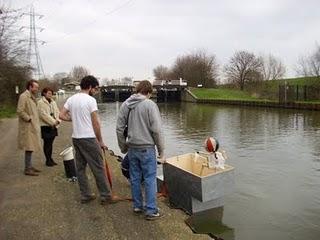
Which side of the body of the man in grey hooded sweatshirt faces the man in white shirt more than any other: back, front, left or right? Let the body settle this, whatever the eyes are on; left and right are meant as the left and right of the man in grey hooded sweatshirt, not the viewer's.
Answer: left

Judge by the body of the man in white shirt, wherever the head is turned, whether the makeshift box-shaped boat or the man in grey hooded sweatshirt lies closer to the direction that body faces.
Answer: the makeshift box-shaped boat

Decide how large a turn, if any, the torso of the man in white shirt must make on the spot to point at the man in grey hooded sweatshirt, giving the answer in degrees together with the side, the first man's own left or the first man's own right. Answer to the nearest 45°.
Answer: approximately 90° to the first man's own right

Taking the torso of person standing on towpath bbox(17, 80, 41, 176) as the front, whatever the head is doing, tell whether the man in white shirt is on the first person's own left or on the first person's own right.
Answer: on the first person's own right

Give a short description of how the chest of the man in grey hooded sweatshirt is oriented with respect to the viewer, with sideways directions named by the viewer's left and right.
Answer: facing away from the viewer and to the right of the viewer

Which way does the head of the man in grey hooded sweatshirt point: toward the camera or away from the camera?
away from the camera

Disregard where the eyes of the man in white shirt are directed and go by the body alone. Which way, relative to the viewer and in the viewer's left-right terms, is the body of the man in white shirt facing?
facing away from the viewer and to the right of the viewer

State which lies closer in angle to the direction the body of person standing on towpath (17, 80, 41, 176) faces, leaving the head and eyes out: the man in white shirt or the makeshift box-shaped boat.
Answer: the makeshift box-shaped boat

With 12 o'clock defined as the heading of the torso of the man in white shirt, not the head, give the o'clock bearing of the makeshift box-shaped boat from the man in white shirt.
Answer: The makeshift box-shaped boat is roughly at 1 o'clock from the man in white shirt.

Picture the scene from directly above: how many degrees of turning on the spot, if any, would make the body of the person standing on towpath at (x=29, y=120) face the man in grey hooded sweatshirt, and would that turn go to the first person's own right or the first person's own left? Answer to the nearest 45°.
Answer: approximately 45° to the first person's own right

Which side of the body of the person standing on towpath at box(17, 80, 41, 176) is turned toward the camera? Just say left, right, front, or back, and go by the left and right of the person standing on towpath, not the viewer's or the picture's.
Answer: right

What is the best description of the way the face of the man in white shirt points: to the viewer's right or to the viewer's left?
to the viewer's right
